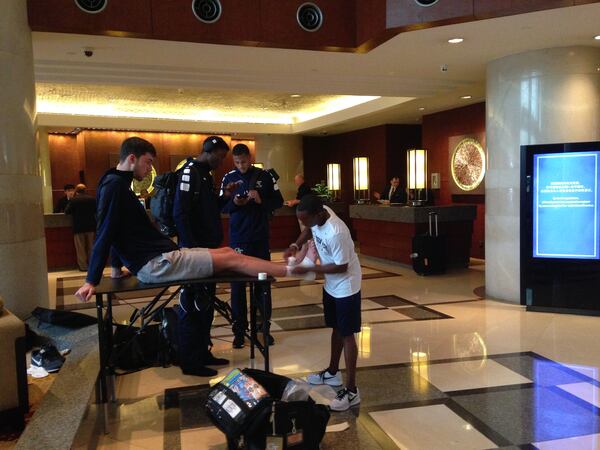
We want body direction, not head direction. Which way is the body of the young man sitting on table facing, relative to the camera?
to the viewer's right

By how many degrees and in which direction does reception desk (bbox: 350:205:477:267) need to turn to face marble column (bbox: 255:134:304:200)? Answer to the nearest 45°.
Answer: approximately 90° to its right

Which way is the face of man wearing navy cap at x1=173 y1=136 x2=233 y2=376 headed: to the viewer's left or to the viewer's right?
to the viewer's right

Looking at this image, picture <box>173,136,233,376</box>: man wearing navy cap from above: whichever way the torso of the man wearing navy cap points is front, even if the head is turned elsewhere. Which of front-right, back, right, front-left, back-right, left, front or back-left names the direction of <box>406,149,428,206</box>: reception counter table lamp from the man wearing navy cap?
front-left

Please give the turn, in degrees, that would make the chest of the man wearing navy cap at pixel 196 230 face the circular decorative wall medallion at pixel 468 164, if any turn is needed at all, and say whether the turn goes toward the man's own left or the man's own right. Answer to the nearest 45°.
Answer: approximately 45° to the man's own left

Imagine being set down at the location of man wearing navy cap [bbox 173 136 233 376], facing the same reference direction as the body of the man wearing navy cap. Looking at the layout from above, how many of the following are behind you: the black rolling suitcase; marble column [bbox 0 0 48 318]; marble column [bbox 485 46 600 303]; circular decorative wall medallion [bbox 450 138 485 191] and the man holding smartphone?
1

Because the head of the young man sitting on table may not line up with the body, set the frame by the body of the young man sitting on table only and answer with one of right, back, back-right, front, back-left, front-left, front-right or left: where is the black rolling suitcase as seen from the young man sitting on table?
front-left

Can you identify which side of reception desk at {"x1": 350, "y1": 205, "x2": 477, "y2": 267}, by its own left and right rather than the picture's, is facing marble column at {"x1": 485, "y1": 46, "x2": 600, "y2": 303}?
left

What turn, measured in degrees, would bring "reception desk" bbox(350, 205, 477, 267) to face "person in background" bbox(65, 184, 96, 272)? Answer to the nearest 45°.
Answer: approximately 45° to its right

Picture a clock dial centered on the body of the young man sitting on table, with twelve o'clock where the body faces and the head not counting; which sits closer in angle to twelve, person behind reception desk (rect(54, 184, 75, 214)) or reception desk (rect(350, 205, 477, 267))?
the reception desk

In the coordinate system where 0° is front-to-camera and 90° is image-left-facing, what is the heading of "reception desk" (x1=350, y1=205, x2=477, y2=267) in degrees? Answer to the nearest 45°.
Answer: approximately 45°

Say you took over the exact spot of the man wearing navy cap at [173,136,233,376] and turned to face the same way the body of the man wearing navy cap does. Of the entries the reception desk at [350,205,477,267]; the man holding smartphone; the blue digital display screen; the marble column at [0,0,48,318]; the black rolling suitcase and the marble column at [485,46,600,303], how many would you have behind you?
1

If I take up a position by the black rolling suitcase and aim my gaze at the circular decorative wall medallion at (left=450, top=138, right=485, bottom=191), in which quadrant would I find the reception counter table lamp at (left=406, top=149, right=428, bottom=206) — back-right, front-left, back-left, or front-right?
front-left

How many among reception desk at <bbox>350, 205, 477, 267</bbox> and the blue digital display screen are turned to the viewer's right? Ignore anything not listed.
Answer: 0

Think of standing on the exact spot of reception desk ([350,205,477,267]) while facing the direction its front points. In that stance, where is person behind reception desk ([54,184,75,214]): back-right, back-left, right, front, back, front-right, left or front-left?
front-right

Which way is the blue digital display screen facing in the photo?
toward the camera

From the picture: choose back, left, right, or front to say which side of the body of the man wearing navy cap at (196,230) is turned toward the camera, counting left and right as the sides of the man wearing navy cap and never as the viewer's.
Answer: right
